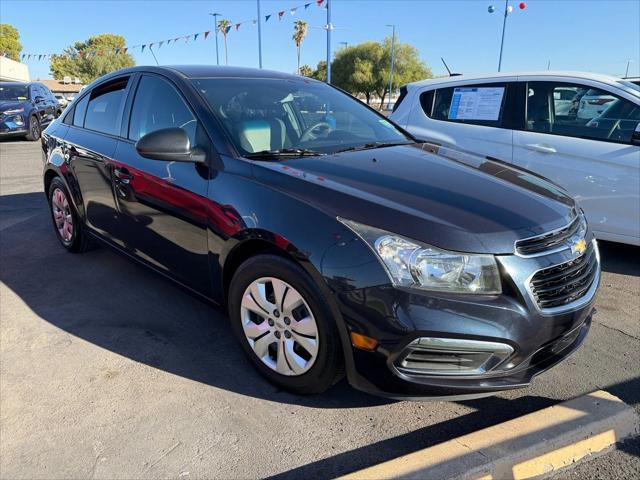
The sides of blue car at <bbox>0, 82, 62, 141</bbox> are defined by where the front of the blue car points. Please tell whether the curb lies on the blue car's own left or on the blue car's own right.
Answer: on the blue car's own left

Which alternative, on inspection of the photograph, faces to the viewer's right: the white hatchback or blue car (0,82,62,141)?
the white hatchback

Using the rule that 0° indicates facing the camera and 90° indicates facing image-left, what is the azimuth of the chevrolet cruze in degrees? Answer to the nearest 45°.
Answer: approximately 315°

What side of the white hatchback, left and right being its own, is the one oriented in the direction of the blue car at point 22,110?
back

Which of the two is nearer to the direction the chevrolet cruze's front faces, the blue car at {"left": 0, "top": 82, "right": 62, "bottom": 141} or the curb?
the curb

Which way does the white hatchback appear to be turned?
to the viewer's right

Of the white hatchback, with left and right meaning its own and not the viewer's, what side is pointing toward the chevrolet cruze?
right

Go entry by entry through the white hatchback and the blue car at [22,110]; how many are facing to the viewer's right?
1

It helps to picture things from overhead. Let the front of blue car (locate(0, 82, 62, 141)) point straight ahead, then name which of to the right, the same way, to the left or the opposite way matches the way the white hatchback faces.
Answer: to the left

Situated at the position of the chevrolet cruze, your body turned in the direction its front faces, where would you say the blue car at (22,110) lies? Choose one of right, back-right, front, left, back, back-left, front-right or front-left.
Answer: back
